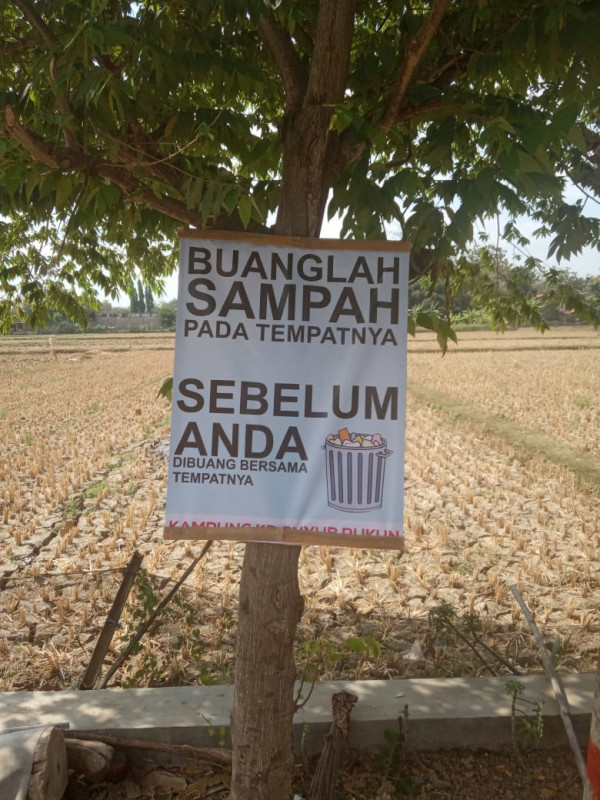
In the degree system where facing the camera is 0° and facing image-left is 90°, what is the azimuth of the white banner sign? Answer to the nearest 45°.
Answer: approximately 0°

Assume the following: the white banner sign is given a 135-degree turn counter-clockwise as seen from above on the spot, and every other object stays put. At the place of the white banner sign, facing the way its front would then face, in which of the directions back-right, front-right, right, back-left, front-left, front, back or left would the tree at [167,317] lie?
front-left

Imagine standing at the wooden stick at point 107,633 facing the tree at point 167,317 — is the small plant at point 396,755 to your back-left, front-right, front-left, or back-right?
back-right

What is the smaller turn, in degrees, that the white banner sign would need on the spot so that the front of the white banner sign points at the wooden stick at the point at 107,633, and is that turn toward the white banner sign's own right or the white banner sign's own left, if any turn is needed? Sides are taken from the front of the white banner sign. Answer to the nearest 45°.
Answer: approximately 135° to the white banner sign's own right
